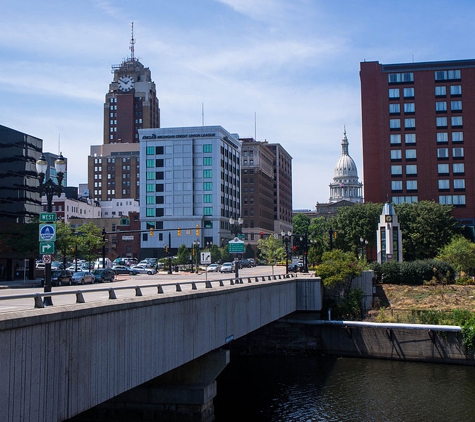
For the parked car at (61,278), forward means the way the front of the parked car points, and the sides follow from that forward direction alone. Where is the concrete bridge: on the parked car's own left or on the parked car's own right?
on the parked car's own left

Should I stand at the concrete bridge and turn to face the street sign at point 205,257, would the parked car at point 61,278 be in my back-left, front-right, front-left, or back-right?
front-left

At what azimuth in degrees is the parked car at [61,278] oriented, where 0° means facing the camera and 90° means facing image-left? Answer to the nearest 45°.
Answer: approximately 45°

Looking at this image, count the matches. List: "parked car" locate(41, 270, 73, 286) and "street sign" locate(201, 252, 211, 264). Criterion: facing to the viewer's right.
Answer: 0

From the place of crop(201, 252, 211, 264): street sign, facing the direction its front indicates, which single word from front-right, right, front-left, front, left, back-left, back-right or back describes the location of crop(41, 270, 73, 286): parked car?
back-right

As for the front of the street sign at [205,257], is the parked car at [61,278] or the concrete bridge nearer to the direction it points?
the concrete bridge

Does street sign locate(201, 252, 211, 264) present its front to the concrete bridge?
yes

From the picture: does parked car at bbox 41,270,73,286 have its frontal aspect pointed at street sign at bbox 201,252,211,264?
no

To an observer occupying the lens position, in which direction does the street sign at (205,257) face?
facing the viewer
